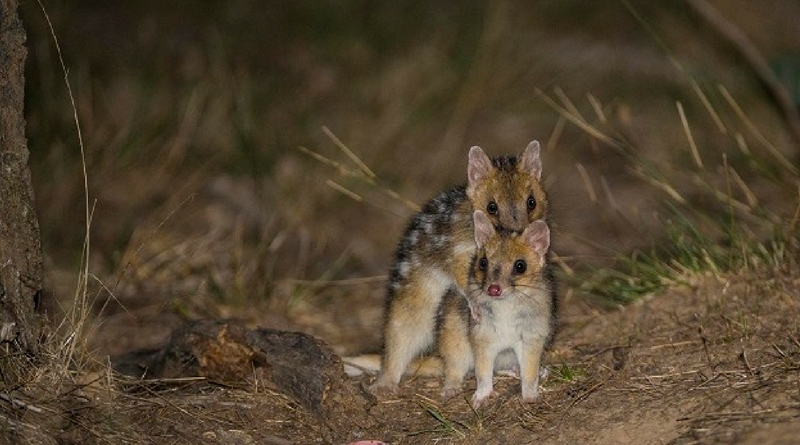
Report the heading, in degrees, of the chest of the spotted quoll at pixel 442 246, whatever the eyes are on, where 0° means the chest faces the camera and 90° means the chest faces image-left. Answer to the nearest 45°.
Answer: approximately 315°

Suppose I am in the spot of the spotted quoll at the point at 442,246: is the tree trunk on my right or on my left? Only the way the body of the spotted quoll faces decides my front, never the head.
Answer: on my right
